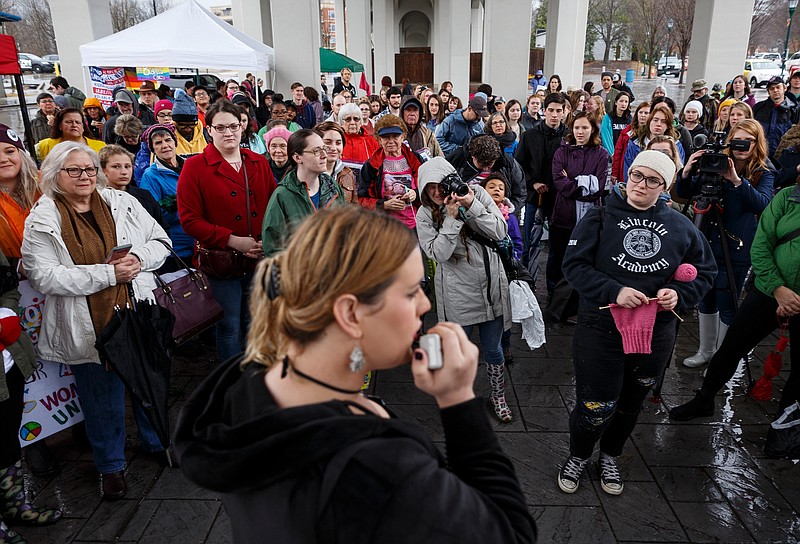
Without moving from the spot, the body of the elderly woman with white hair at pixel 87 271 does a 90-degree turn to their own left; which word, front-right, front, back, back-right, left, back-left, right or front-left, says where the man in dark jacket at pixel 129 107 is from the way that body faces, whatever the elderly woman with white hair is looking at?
front-left

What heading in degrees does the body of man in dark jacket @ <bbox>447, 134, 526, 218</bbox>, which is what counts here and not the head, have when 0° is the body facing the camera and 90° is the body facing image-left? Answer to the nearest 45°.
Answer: approximately 0°

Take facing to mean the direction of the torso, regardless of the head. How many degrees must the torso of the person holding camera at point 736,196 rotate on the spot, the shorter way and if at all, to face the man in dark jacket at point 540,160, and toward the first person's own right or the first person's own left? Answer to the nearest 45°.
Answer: approximately 90° to the first person's own right

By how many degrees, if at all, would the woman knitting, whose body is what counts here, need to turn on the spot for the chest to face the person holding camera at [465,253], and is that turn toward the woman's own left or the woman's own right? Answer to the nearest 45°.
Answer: approximately 90° to the woman's own right

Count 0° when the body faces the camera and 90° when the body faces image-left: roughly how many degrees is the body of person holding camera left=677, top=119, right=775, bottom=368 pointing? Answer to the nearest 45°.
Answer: approximately 45°

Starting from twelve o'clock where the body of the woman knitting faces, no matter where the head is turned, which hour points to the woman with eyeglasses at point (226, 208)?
The woman with eyeglasses is roughly at 3 o'clock from the woman knitting.

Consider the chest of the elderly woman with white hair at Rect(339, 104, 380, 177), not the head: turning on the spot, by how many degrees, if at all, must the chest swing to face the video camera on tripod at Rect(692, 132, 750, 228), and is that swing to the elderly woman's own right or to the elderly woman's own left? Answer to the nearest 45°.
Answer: approximately 45° to the elderly woman's own left

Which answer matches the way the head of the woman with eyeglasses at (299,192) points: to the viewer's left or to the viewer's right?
to the viewer's right

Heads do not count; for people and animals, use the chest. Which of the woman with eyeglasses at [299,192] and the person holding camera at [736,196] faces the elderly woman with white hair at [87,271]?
the person holding camera

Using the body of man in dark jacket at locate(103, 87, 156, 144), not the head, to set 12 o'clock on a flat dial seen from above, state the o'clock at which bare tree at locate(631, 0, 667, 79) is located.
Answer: The bare tree is roughly at 8 o'clock from the man in dark jacket.

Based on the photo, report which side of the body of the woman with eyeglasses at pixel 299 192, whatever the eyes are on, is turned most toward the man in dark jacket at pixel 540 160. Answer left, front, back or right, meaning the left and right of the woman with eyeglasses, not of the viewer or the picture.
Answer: left

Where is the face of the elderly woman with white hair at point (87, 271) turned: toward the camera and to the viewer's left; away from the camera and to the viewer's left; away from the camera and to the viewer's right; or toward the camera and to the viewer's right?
toward the camera and to the viewer's right
